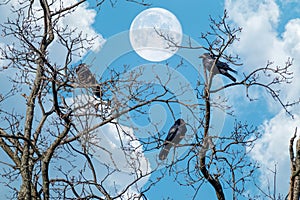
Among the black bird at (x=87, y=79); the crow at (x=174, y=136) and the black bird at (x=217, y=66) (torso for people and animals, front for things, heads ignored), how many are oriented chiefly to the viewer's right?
1

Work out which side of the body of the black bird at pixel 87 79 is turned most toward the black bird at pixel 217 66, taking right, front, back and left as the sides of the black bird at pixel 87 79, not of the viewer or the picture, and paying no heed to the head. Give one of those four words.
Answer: back

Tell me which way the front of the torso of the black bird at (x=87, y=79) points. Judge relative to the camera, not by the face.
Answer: to the viewer's left

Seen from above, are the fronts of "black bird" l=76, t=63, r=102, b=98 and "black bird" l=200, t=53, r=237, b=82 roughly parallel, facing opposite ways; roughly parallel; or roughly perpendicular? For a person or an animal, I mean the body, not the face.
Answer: roughly parallel

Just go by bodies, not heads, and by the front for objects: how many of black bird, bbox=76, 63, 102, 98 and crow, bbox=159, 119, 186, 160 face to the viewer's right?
1

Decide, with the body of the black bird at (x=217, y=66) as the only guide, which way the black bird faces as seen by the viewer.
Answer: to the viewer's left

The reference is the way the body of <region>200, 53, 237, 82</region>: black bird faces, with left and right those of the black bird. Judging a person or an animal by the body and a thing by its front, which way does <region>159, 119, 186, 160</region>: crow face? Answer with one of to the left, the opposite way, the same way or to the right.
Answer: the opposite way

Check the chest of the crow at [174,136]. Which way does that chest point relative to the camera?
to the viewer's right

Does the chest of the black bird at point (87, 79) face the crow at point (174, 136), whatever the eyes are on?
no

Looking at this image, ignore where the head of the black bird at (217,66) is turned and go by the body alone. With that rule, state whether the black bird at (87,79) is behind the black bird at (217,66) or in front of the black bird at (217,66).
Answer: in front
